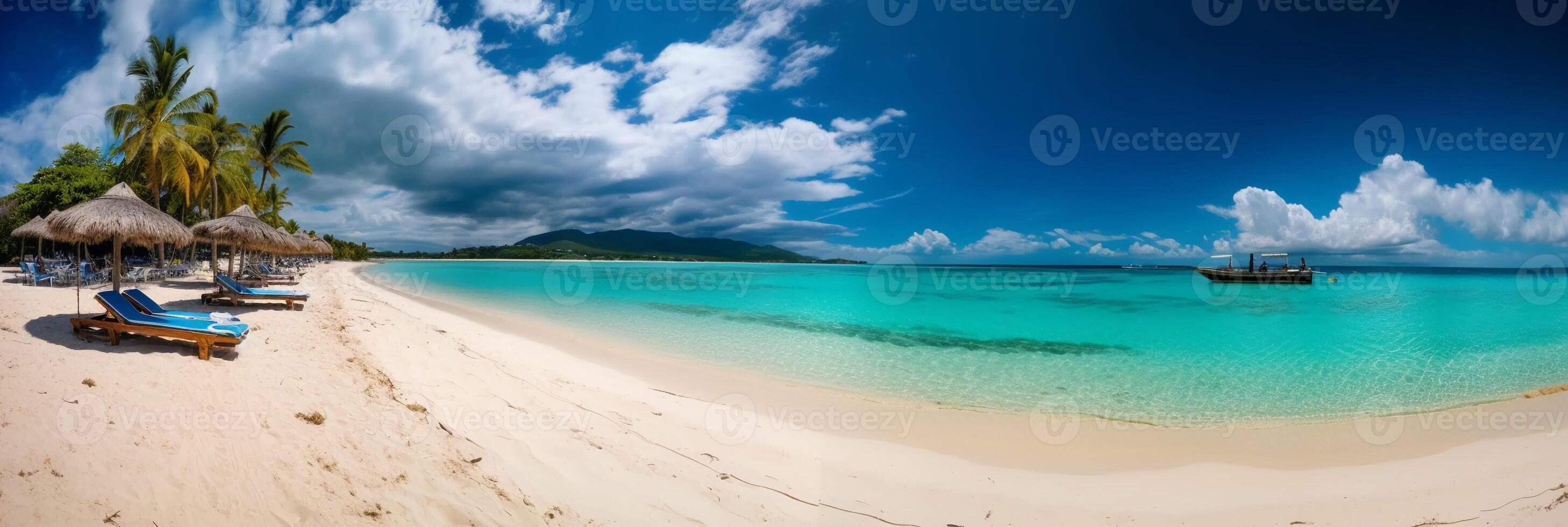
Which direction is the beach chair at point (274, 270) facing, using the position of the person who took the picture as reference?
facing to the right of the viewer

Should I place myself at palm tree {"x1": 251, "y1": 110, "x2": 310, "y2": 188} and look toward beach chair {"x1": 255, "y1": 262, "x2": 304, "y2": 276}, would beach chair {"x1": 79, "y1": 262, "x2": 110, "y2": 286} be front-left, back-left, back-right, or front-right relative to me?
front-right

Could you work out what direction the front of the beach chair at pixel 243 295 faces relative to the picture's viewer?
facing to the right of the viewer

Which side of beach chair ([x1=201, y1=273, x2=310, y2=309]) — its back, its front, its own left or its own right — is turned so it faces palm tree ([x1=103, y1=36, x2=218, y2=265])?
left

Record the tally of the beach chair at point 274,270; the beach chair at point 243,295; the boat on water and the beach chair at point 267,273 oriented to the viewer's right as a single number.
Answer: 3

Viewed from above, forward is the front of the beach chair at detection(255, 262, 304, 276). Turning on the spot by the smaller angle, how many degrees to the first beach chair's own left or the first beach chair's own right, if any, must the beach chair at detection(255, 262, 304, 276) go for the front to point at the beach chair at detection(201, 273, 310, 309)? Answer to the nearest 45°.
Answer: approximately 90° to the first beach chair's own right

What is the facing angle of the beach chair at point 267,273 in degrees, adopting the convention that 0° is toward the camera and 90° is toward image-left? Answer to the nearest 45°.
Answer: approximately 270°

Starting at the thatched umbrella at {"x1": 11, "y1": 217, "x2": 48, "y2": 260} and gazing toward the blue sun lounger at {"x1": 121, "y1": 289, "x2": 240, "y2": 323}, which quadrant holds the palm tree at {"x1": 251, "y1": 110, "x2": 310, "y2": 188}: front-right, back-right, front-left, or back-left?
back-left

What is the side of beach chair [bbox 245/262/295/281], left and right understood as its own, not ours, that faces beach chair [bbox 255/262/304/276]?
left

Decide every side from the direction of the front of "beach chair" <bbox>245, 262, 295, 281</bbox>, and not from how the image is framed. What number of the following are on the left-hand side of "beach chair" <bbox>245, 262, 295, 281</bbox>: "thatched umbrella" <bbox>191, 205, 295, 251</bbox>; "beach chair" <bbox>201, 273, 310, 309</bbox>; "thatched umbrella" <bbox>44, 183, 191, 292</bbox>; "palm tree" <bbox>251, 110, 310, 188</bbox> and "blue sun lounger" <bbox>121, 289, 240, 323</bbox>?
1
